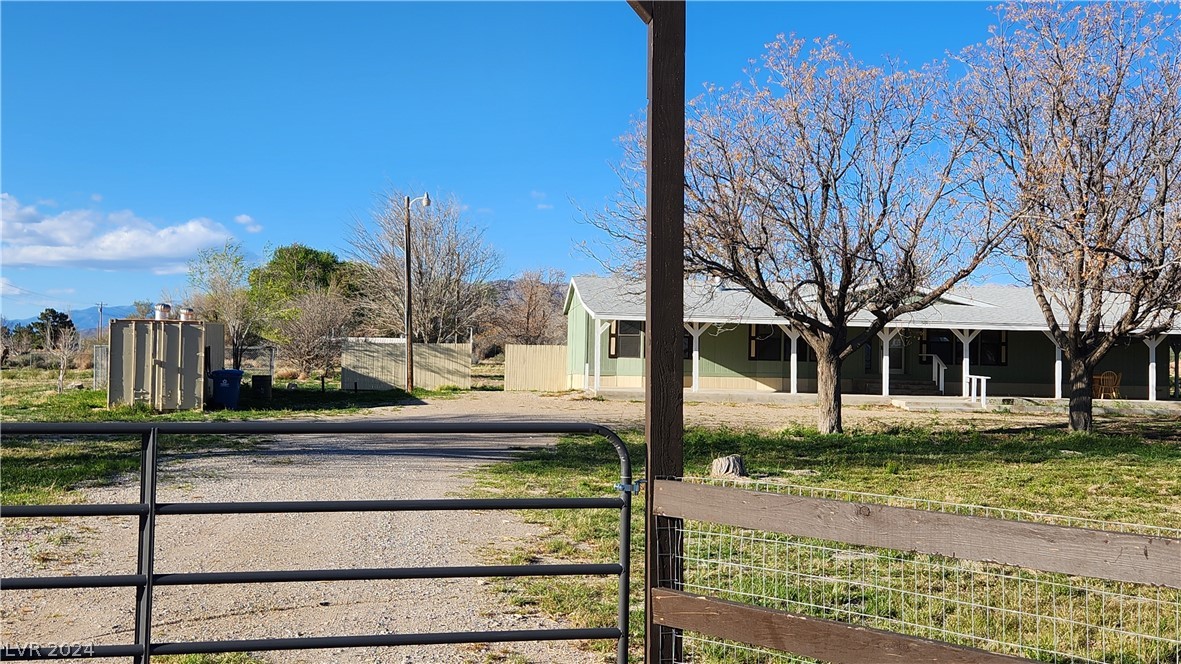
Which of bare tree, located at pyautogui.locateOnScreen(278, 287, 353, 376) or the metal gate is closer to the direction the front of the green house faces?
the metal gate

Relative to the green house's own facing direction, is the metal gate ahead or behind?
ahead

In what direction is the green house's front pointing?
toward the camera

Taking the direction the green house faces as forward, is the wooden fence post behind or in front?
in front

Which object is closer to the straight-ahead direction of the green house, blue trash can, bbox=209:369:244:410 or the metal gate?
the metal gate

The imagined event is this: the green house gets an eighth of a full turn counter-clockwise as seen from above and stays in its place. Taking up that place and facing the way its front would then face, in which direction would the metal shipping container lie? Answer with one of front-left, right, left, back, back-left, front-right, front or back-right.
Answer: right

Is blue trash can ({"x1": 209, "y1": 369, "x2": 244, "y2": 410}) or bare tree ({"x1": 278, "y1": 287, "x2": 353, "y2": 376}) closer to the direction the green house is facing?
the blue trash can

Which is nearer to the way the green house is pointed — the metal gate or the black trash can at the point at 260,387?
the metal gate

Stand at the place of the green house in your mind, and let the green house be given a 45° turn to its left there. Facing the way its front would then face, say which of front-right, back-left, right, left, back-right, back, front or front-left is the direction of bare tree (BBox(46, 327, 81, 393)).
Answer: back-right

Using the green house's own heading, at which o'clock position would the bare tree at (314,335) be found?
The bare tree is roughly at 3 o'clock from the green house.
